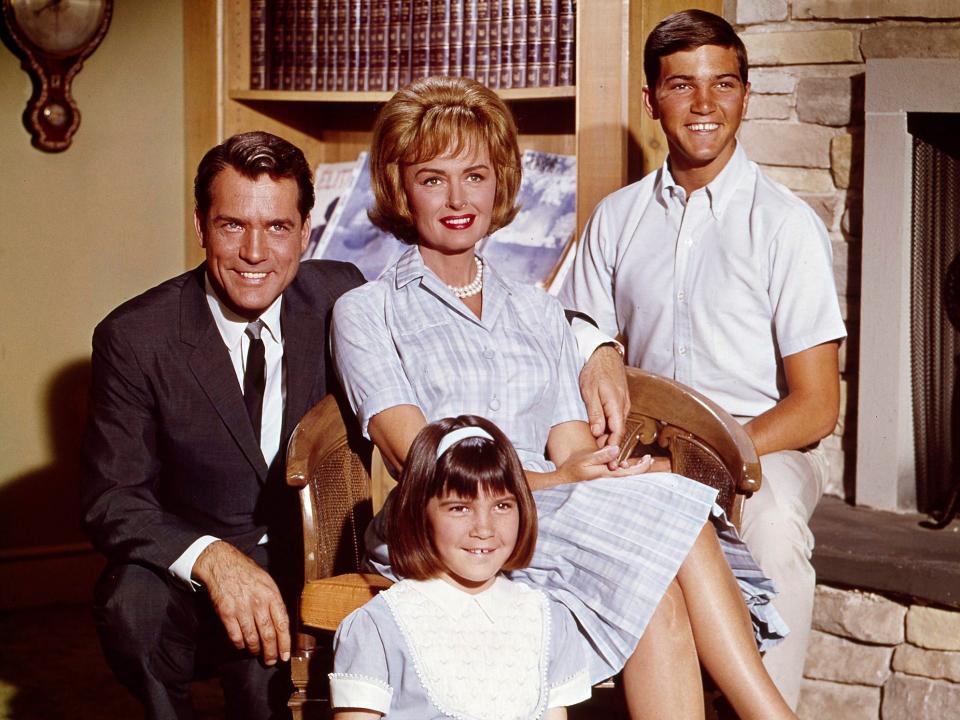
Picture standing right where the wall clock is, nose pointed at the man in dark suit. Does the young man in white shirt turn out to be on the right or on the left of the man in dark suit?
left

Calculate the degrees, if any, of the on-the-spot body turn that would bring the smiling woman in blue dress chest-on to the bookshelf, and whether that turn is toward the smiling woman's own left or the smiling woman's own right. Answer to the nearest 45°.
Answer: approximately 135° to the smiling woman's own left

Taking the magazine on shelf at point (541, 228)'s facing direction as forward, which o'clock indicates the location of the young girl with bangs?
The young girl with bangs is roughly at 12 o'clock from the magazine on shelf.

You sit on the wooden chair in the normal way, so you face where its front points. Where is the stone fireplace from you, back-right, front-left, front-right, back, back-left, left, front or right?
back-left

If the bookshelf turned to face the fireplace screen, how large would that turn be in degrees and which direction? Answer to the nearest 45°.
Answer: approximately 45° to its left

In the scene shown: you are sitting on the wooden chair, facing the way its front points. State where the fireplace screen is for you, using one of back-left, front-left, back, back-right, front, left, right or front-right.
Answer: back-left

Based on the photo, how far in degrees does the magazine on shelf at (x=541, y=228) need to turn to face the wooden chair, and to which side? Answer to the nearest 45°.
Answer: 0° — it already faces it

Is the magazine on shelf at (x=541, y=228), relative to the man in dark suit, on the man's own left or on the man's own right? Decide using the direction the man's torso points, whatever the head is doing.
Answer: on the man's own left
